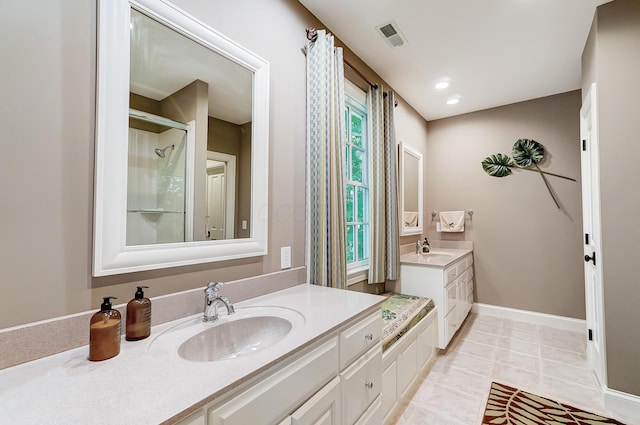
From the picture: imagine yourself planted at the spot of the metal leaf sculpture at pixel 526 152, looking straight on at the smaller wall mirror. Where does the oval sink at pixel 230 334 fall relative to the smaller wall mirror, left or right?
left

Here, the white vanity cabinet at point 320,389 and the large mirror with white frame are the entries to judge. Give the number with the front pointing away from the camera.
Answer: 0

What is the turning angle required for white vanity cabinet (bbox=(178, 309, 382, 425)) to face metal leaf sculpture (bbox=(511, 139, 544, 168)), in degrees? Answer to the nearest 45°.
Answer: approximately 90° to its left

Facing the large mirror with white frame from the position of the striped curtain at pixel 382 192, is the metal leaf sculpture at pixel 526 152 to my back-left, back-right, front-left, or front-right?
back-left

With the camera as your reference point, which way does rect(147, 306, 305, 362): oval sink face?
facing the viewer and to the right of the viewer

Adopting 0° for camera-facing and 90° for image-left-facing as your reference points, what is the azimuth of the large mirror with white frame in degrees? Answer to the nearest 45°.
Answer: approximately 315°

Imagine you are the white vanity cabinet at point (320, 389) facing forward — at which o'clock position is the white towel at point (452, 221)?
The white towel is roughly at 9 o'clock from the white vanity cabinet.

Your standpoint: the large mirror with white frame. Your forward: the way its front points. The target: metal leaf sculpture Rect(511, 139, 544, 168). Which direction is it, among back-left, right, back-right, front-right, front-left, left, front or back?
front-left
